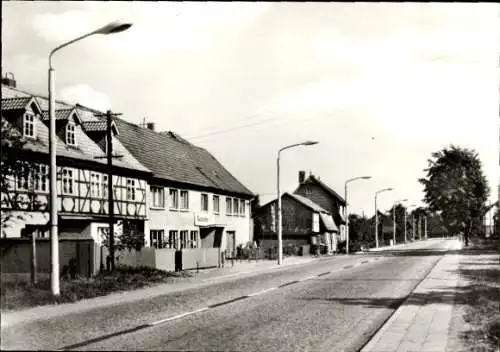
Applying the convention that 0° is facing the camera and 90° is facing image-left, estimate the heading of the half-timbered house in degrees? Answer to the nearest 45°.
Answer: approximately 315°

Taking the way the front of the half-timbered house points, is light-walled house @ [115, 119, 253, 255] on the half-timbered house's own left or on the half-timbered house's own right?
on the half-timbered house's own left

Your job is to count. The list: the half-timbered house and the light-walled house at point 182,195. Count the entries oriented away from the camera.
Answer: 0

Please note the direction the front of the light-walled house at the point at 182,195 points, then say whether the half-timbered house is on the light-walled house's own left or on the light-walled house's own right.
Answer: on the light-walled house's own right

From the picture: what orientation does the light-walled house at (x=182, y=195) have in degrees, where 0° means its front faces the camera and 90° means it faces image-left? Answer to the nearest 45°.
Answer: approximately 315°
